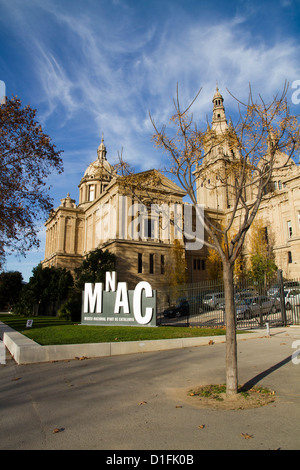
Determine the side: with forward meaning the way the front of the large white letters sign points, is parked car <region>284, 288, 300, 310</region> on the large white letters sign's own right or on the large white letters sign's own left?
on the large white letters sign's own left

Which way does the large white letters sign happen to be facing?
toward the camera

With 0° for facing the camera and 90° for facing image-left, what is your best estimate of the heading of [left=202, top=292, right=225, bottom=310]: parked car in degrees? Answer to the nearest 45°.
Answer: approximately 45°

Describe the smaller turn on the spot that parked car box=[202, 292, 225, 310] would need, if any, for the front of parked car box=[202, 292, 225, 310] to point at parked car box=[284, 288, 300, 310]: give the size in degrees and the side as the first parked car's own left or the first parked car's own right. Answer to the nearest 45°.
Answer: approximately 135° to the first parked car's own left

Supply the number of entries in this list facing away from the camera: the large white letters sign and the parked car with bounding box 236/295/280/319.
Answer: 0

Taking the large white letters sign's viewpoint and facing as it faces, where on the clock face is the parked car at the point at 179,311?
The parked car is roughly at 7 o'clock from the large white letters sign.

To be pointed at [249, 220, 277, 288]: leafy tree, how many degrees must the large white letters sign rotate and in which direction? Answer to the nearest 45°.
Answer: approximately 135° to its left

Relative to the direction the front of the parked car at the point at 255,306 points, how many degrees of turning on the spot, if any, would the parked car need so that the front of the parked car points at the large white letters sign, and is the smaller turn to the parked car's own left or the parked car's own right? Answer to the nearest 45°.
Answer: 0° — it already faces it

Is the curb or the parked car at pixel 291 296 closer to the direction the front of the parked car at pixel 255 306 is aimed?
the curb

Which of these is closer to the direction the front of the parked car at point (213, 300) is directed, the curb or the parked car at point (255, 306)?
the curb

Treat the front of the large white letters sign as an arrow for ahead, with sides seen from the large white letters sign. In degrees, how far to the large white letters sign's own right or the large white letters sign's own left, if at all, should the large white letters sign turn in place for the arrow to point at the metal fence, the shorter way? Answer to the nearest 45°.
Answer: approximately 90° to the large white letters sign's own left

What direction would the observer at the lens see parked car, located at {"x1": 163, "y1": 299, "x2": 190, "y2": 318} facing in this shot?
facing the viewer and to the left of the viewer
